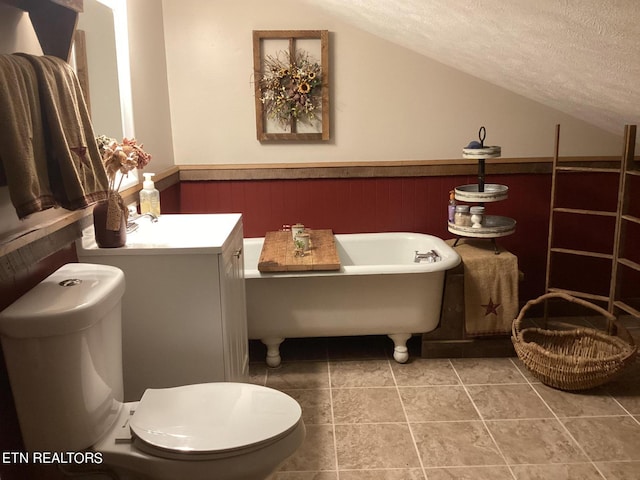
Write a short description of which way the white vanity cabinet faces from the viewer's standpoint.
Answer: facing to the right of the viewer

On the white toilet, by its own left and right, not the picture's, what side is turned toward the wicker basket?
front

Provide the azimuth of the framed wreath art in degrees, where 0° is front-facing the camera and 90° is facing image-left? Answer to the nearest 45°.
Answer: approximately 0°

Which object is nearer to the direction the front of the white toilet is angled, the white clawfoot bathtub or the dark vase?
the white clawfoot bathtub

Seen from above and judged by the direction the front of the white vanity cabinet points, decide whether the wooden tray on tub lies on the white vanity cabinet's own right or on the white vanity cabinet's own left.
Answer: on the white vanity cabinet's own left

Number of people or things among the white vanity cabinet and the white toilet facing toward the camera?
0

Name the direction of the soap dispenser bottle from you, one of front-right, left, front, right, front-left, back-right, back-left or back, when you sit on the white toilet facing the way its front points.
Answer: left

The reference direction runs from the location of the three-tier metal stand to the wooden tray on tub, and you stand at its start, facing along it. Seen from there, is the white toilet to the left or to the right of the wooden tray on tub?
left

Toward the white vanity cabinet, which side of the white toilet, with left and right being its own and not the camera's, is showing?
left

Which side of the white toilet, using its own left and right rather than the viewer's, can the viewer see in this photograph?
right

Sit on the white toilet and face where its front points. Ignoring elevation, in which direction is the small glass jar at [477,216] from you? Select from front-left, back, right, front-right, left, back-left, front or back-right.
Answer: front-left

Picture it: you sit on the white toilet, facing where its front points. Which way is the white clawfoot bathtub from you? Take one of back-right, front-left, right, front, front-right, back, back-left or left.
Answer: front-left
